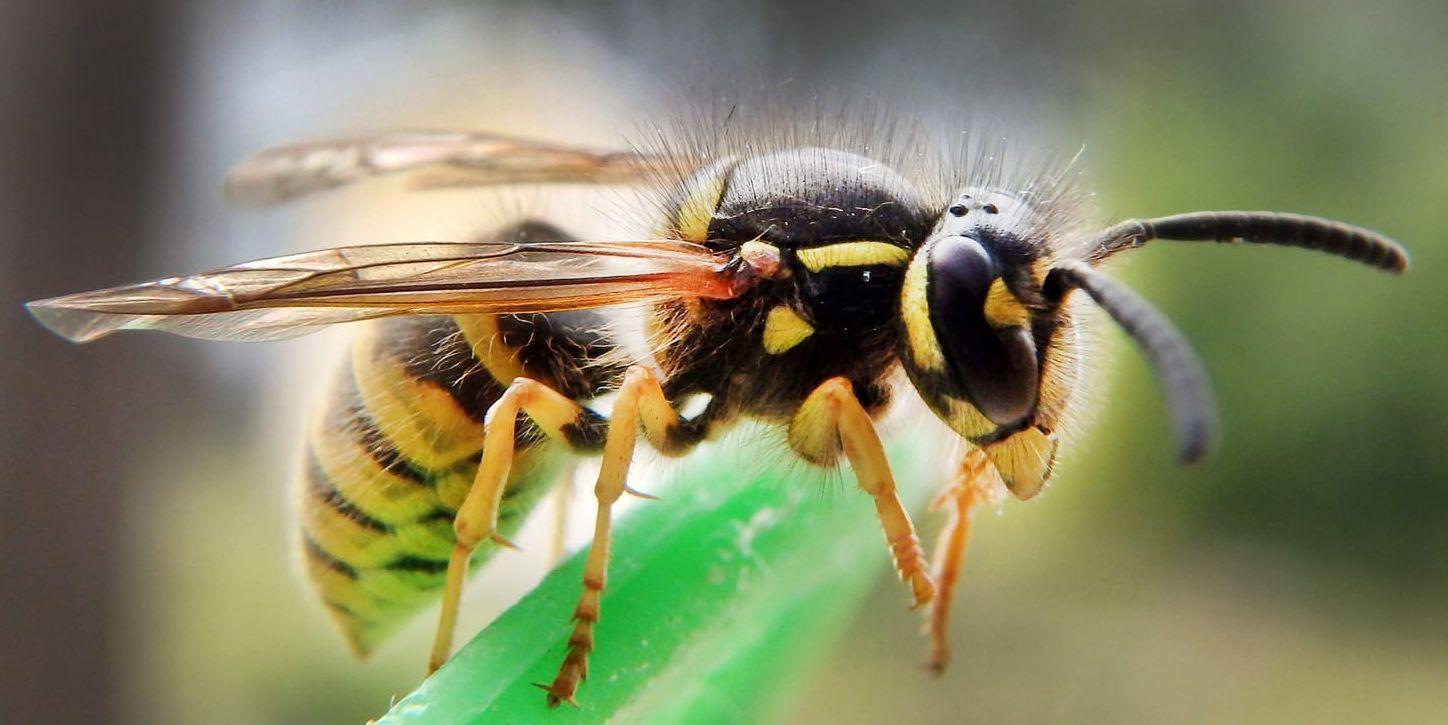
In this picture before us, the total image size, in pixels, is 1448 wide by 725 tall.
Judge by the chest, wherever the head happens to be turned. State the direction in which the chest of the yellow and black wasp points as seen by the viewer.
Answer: to the viewer's right
